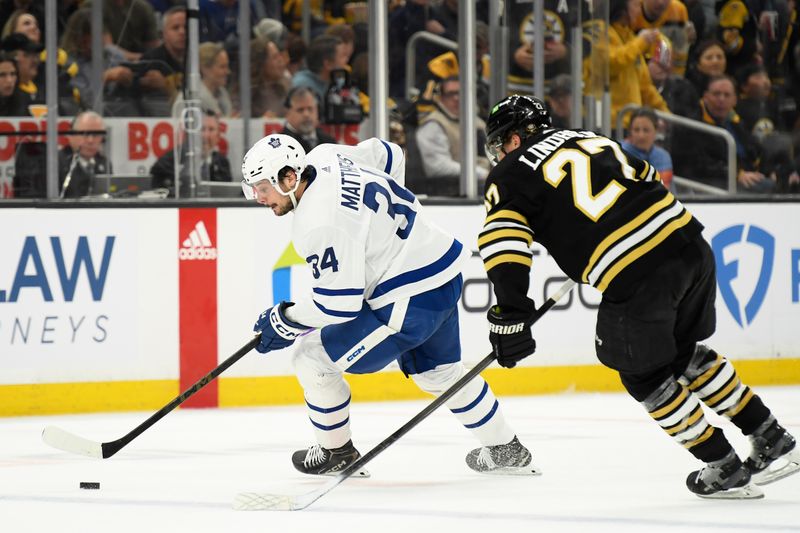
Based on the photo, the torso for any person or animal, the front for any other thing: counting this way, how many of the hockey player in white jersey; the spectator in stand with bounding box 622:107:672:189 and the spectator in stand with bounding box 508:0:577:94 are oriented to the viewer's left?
1

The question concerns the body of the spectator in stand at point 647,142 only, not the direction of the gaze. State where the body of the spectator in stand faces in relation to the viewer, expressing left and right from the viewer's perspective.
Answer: facing the viewer

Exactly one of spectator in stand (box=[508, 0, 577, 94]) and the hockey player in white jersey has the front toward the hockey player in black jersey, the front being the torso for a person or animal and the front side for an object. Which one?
the spectator in stand

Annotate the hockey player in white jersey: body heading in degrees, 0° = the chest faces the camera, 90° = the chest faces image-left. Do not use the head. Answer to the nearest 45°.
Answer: approximately 90°

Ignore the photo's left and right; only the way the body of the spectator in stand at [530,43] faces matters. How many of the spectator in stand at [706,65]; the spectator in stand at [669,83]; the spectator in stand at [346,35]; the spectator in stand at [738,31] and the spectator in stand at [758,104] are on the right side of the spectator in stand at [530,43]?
1

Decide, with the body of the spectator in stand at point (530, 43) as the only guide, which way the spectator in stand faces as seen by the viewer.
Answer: toward the camera

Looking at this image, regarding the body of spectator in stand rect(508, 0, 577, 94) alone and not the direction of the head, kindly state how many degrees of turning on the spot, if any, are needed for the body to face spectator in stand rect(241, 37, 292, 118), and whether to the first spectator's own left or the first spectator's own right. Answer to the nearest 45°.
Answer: approximately 90° to the first spectator's own right

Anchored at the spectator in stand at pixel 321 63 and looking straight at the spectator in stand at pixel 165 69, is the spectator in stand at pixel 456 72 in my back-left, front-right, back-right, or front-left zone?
back-left

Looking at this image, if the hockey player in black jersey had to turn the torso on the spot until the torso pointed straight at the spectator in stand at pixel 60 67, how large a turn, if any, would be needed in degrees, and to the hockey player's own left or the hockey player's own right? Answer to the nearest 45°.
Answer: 0° — they already face them

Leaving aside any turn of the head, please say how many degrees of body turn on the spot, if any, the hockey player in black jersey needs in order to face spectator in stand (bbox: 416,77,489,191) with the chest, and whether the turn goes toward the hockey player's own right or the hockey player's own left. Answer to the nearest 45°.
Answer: approximately 45° to the hockey player's own right

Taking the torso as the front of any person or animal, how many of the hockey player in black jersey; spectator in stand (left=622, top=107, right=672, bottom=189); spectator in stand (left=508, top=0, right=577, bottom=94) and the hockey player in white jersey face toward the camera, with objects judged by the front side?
2

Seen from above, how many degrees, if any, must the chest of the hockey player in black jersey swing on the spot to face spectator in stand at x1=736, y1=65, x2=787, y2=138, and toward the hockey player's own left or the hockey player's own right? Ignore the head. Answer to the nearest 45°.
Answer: approximately 45° to the hockey player's own right
